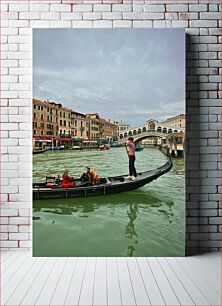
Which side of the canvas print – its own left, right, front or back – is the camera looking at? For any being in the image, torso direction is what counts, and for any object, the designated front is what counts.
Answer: front
